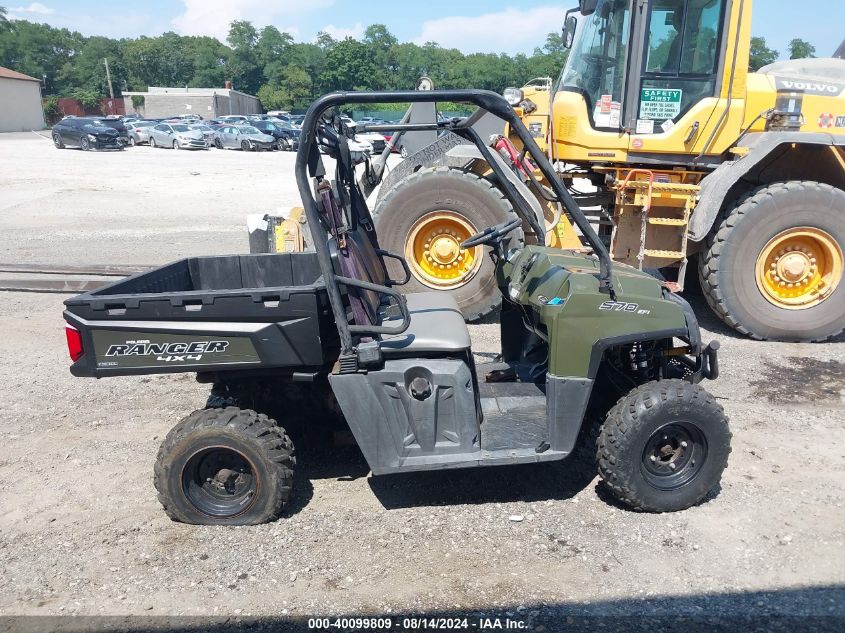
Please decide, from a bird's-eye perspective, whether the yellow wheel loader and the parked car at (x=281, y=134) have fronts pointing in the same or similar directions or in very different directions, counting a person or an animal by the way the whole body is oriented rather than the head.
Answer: very different directions

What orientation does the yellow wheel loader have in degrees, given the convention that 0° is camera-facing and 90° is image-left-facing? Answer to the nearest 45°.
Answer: approximately 90°

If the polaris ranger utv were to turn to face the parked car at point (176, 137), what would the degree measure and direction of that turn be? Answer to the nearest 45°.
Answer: approximately 90° to its left

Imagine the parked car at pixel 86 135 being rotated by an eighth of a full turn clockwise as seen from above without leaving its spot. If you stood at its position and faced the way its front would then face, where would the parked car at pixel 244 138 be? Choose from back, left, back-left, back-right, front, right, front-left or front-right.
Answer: left

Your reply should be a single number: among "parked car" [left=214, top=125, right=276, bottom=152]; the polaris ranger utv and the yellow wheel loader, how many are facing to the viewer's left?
1

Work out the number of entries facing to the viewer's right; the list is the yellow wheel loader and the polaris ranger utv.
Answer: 1

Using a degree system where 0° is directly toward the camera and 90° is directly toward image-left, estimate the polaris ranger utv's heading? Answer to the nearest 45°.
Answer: approximately 270°
